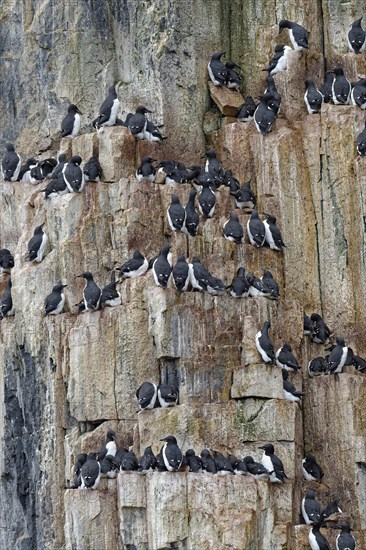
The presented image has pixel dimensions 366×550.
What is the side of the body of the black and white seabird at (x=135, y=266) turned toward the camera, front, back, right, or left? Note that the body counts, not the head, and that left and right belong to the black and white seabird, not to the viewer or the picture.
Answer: right

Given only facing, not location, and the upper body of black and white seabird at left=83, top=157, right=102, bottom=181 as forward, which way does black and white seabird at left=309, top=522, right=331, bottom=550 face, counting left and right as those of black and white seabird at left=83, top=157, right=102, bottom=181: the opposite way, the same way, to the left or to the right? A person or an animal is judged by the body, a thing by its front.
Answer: to the left

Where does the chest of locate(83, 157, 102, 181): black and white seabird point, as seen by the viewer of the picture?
away from the camera
